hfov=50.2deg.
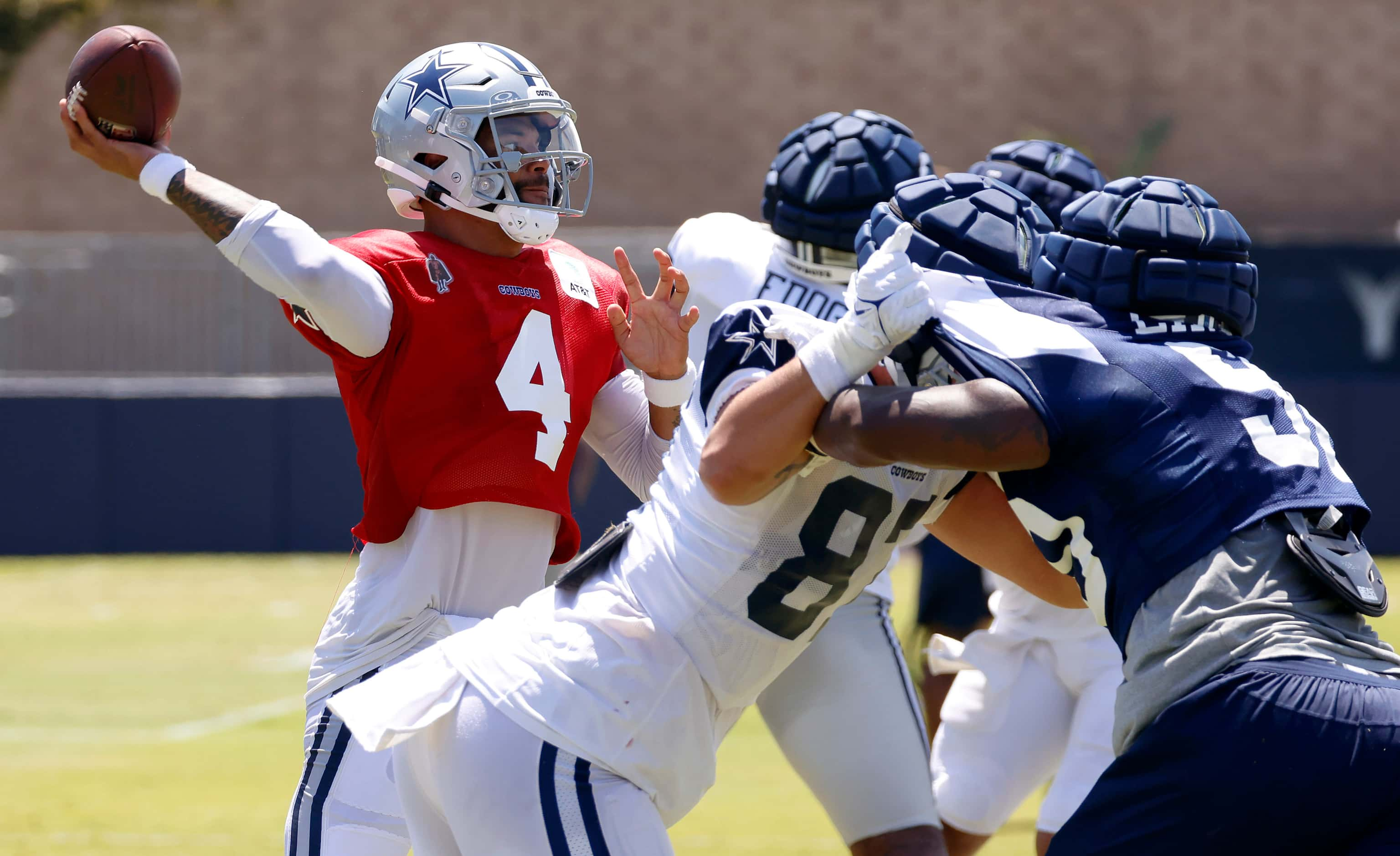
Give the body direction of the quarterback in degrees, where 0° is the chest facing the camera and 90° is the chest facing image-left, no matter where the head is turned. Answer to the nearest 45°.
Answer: approximately 315°

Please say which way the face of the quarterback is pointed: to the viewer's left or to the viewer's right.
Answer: to the viewer's right
